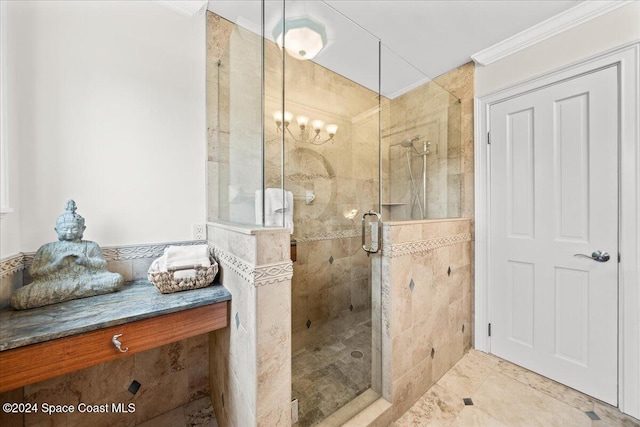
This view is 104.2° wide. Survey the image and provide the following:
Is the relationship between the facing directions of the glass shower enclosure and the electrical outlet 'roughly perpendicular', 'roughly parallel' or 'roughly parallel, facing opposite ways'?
roughly parallel

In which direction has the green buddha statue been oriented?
toward the camera

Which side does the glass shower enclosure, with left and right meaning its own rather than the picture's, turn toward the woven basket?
right

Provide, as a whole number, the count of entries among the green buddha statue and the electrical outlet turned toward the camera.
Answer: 2

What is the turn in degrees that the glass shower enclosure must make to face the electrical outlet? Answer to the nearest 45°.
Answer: approximately 135° to its right

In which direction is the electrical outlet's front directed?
toward the camera

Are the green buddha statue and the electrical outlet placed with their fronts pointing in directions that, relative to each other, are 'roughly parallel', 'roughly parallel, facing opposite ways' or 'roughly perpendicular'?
roughly parallel

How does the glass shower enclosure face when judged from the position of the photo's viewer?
facing the viewer and to the right of the viewer

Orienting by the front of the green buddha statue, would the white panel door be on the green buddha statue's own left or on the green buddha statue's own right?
on the green buddha statue's own left

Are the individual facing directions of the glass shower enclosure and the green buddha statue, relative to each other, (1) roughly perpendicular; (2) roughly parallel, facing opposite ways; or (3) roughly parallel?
roughly parallel
